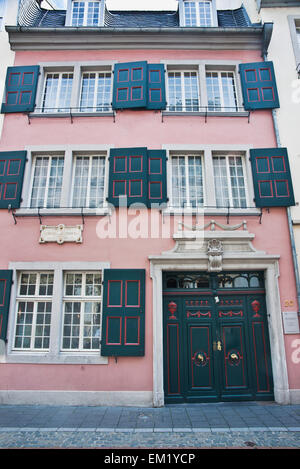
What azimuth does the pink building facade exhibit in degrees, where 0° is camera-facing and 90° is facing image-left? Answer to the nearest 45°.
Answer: approximately 0°
